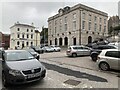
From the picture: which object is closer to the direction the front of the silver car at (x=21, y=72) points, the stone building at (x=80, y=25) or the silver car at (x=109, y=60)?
the silver car

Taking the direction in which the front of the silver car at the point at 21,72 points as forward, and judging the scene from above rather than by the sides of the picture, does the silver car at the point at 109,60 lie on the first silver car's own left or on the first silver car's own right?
on the first silver car's own left

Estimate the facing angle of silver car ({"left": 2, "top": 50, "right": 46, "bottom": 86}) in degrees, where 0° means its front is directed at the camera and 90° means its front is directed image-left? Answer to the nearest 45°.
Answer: approximately 315°

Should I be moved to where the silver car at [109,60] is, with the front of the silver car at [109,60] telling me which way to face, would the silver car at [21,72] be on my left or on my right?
on my right

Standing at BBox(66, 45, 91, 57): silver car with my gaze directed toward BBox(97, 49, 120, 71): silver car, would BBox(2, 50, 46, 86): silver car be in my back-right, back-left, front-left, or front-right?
front-right
